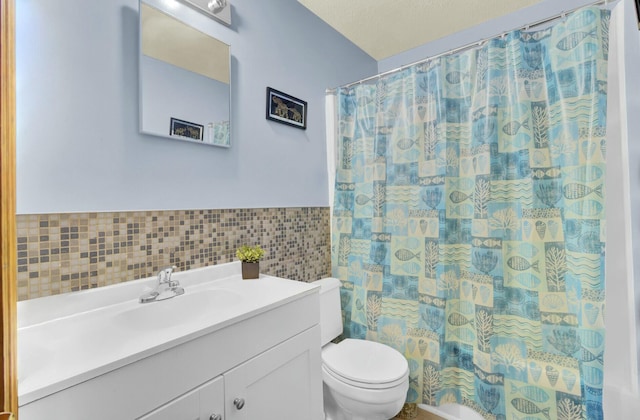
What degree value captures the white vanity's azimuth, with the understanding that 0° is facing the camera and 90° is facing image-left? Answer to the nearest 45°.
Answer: approximately 315°

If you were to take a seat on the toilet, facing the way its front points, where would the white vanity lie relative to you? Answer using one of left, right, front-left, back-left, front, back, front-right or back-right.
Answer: right

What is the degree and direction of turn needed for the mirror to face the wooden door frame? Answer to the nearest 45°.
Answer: approximately 45° to its right

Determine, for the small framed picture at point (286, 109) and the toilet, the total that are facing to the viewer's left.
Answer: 0

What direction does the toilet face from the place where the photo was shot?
facing the viewer and to the right of the viewer

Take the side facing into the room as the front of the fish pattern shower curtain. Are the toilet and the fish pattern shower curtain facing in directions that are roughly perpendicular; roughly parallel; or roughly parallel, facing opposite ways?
roughly perpendicular

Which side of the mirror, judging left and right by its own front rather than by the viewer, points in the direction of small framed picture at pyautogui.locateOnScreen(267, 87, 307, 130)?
left

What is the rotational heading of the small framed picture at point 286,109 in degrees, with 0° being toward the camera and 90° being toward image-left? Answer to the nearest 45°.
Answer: approximately 315°

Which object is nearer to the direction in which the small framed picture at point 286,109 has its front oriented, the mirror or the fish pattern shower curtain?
the fish pattern shower curtain

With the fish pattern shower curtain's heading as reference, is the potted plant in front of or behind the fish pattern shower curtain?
in front
